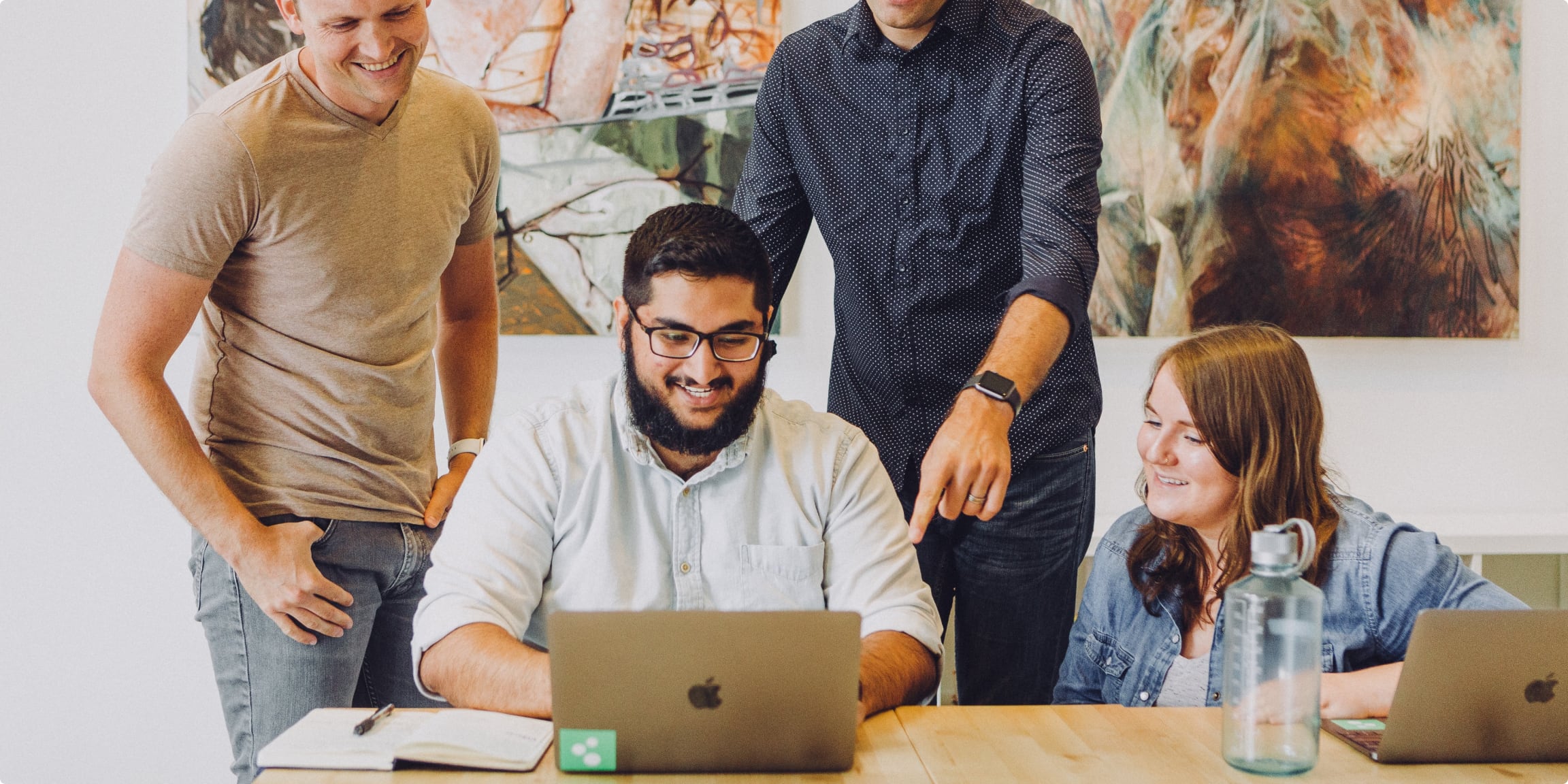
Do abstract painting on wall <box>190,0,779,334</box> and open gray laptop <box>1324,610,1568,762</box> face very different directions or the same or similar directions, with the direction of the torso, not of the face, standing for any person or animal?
very different directions

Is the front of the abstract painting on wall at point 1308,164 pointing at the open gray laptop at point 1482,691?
yes

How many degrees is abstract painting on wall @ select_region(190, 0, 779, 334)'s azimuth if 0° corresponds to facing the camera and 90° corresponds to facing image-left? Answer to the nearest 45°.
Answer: approximately 0°

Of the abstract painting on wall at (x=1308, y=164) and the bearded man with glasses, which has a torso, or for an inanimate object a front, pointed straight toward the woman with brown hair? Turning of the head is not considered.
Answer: the abstract painting on wall

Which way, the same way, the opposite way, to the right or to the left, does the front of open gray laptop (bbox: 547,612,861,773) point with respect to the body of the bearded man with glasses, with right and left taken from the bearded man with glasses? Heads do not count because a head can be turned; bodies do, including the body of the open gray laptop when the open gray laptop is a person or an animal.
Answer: the opposite way

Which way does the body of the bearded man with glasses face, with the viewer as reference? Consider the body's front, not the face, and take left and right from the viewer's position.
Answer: facing the viewer

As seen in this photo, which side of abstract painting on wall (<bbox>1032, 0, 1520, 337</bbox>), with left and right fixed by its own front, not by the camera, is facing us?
front

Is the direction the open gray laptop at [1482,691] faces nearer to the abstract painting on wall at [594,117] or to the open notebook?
the abstract painting on wall

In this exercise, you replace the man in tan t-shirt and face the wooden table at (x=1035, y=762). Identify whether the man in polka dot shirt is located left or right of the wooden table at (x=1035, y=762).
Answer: left

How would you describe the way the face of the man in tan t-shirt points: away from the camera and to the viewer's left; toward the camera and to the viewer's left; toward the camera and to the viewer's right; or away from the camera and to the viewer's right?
toward the camera and to the viewer's right

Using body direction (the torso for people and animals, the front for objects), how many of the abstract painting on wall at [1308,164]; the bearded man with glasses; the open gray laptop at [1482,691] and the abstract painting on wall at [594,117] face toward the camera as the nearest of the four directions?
3

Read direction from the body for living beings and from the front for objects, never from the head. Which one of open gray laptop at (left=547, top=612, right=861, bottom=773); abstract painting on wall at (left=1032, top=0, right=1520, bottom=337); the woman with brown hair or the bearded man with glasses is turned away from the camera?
the open gray laptop

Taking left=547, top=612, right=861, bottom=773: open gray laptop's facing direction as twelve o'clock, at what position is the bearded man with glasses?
The bearded man with glasses is roughly at 12 o'clock from the open gray laptop.

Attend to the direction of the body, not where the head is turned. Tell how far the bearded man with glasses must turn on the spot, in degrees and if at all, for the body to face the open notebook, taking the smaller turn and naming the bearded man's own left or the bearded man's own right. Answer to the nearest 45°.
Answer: approximately 45° to the bearded man's own right

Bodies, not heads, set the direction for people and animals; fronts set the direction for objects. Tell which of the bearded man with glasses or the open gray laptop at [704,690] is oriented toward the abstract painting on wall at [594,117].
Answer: the open gray laptop

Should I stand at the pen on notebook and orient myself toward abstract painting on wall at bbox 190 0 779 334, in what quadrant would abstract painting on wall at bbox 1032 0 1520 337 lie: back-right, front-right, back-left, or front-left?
front-right

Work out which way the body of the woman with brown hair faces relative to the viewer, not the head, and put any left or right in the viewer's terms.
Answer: facing the viewer and to the left of the viewer

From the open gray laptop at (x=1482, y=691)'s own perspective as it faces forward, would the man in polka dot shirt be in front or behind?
in front
